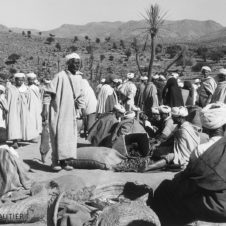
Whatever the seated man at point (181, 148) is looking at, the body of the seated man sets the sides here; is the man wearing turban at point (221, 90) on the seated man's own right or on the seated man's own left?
on the seated man's own right

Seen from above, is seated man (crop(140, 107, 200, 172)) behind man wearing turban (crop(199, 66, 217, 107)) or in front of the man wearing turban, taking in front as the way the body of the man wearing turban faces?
in front

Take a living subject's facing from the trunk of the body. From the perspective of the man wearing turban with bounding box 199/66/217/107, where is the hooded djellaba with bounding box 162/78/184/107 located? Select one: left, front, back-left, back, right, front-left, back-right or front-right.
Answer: right

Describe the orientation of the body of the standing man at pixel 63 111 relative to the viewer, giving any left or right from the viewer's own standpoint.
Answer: facing the viewer and to the right of the viewer

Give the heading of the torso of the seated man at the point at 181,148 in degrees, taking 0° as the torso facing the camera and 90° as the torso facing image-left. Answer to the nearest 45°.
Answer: approximately 90°

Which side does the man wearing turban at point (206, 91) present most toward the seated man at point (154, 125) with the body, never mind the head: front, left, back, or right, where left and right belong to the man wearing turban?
front

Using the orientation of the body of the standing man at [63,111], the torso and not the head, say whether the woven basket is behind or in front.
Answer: in front

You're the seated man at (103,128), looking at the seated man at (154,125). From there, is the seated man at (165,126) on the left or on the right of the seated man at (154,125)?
right

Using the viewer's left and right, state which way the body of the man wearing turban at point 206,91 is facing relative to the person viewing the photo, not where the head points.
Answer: facing the viewer and to the left of the viewer

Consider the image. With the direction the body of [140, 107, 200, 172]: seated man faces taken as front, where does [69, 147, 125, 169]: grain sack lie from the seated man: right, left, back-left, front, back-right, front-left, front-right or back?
front

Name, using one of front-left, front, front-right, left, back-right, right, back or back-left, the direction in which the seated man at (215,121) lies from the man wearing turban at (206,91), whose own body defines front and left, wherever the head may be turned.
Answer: front-left

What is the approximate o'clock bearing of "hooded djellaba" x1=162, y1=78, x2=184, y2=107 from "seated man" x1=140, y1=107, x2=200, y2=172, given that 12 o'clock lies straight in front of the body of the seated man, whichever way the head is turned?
The hooded djellaba is roughly at 3 o'clock from the seated man.
